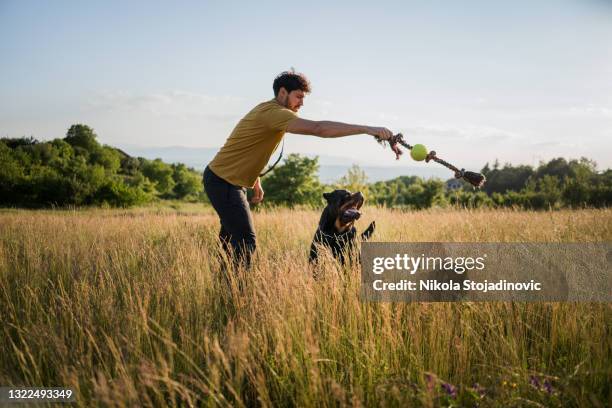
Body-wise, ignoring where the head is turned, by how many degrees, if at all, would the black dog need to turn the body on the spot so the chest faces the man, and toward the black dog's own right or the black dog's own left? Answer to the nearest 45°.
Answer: approximately 90° to the black dog's own right

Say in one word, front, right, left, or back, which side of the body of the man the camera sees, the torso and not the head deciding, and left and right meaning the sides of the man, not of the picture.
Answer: right

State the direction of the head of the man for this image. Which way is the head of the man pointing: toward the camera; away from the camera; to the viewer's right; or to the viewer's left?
to the viewer's right
